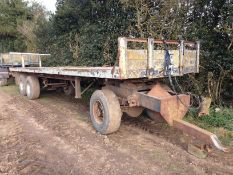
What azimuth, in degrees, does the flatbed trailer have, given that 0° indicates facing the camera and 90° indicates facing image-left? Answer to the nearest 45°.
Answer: approximately 315°
